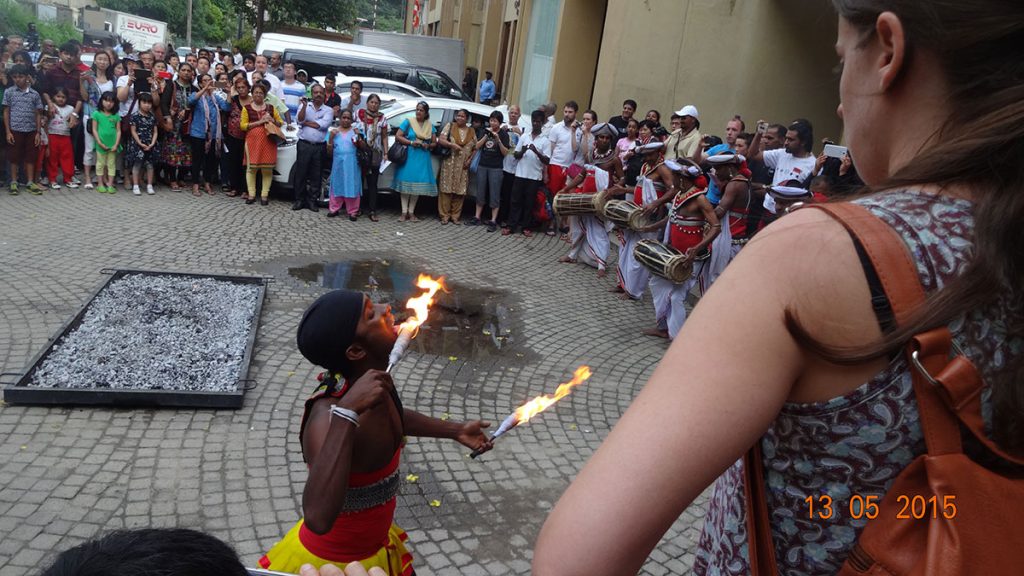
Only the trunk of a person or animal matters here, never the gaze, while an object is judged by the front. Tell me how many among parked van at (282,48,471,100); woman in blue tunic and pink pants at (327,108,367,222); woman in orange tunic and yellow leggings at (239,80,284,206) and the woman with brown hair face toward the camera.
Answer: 2

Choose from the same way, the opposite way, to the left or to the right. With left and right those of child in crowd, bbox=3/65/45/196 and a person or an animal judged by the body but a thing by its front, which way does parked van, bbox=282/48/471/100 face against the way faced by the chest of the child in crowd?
to the left
